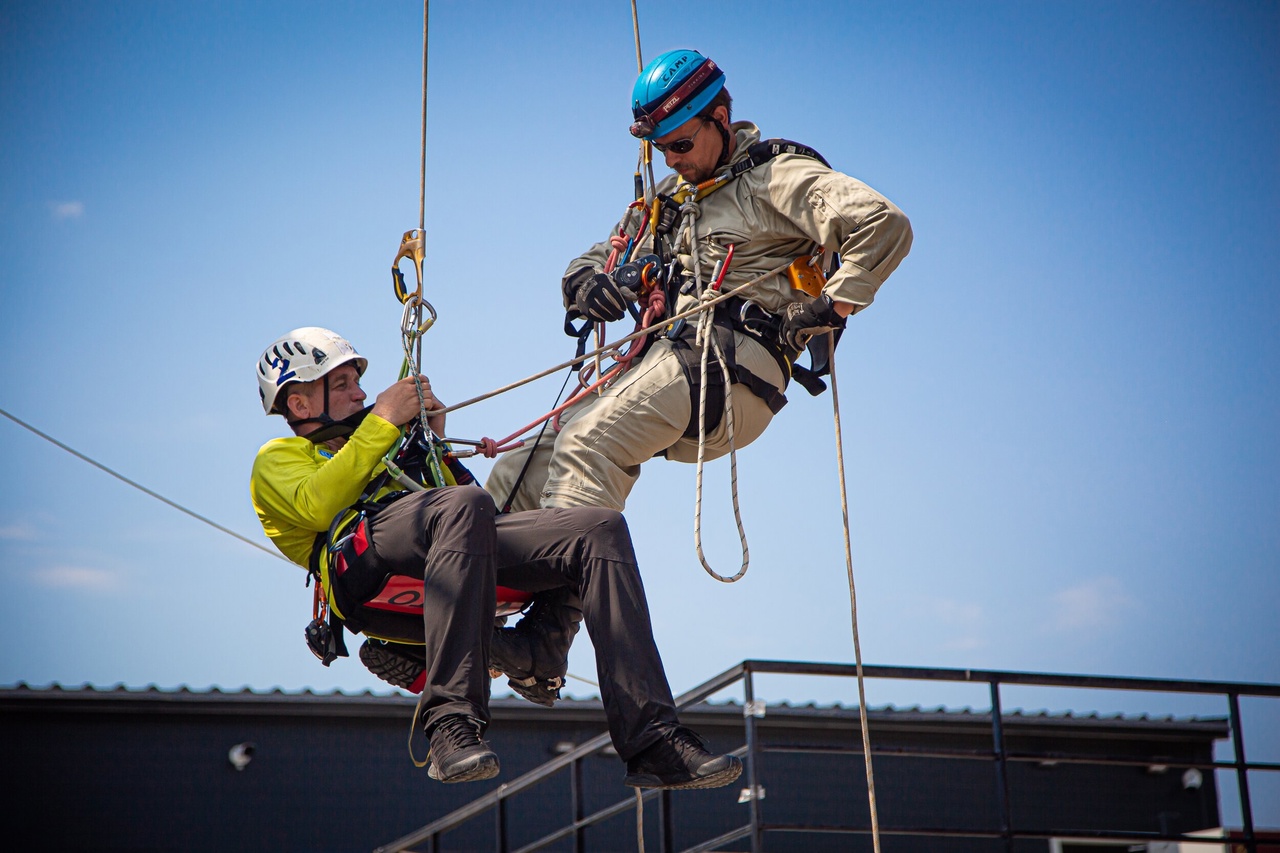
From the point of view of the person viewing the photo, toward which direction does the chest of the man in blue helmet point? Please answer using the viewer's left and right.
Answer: facing the viewer and to the left of the viewer

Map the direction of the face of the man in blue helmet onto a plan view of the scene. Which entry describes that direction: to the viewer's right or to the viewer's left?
to the viewer's left
